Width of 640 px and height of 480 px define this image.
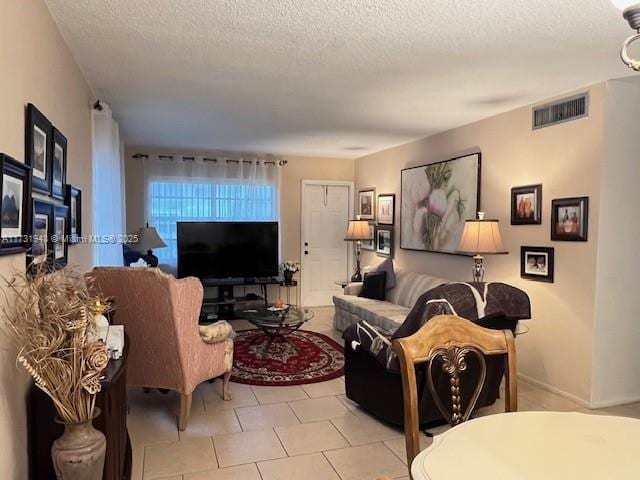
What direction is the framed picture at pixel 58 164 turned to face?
to the viewer's right

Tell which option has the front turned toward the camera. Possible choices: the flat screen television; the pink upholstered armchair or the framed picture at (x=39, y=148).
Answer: the flat screen television

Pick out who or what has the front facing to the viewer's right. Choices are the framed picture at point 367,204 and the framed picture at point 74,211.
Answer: the framed picture at point 74,211

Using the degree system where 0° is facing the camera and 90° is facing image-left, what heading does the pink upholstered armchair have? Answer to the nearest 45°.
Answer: approximately 225°

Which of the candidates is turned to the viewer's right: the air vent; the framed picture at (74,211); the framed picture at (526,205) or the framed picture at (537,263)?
the framed picture at (74,211)

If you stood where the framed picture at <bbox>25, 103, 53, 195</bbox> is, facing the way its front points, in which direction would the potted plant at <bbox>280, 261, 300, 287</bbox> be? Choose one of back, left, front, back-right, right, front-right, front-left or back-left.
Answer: front-left

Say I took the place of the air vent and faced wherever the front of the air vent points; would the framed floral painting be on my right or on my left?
on my right

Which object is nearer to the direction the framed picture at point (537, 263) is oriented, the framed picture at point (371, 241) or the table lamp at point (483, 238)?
the table lamp

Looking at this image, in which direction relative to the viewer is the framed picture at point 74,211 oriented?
to the viewer's right

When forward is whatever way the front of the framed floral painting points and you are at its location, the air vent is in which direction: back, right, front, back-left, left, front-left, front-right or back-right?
left

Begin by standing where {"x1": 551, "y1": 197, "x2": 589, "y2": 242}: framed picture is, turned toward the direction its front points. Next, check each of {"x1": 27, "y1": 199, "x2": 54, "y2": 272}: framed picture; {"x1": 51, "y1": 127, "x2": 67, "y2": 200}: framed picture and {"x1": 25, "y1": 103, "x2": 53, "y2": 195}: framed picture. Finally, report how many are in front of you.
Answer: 3

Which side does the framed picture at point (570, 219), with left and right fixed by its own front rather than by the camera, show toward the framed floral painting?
right

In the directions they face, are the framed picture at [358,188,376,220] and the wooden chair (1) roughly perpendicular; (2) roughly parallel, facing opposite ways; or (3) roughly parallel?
roughly perpendicular

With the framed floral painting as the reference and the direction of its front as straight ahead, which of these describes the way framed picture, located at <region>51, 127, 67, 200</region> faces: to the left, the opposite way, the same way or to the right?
the opposite way

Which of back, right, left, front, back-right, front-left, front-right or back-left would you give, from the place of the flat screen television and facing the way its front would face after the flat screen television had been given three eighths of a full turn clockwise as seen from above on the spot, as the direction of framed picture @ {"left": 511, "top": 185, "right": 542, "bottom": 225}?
back

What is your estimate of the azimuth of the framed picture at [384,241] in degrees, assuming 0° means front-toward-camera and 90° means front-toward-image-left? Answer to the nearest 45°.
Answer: approximately 45°

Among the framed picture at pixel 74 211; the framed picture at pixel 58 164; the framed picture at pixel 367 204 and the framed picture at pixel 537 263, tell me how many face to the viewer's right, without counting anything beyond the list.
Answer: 2

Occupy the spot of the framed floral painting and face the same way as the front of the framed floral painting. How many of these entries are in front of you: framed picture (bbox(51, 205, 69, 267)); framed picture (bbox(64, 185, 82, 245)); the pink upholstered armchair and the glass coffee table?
4

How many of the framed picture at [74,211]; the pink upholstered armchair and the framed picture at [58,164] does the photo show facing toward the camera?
0

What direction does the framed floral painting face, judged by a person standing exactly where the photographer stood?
facing the viewer and to the left of the viewer

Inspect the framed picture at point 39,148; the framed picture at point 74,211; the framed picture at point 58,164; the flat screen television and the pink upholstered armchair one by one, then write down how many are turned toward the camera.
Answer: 1

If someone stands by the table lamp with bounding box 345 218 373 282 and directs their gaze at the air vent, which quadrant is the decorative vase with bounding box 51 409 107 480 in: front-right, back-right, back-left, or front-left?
front-right
